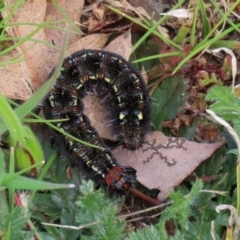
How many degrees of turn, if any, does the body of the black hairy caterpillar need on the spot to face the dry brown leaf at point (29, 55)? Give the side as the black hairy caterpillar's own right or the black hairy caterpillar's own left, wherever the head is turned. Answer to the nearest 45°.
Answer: approximately 135° to the black hairy caterpillar's own right

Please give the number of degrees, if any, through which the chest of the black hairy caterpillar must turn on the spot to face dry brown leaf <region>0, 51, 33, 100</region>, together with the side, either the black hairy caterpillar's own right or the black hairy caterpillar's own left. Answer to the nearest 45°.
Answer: approximately 135° to the black hairy caterpillar's own right
